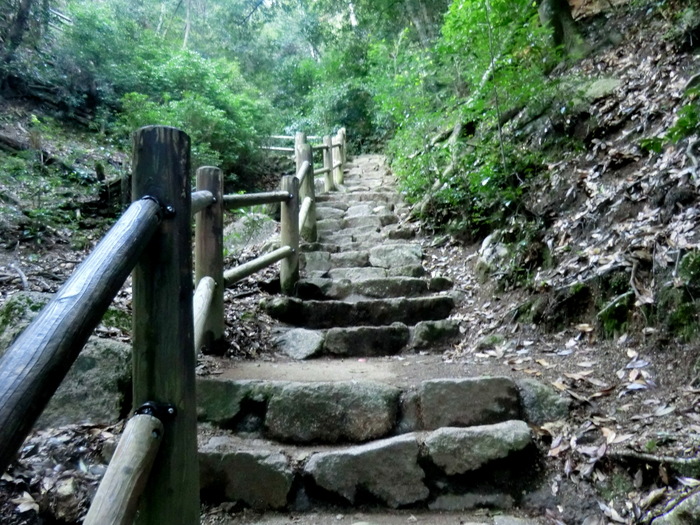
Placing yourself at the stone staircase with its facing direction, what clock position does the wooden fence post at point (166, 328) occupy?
The wooden fence post is roughly at 1 o'clock from the stone staircase.

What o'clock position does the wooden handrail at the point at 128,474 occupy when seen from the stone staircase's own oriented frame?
The wooden handrail is roughly at 1 o'clock from the stone staircase.

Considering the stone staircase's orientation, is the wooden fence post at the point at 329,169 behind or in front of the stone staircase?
behind

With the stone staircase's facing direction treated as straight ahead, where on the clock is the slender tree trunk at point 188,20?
The slender tree trunk is roughly at 5 o'clock from the stone staircase.

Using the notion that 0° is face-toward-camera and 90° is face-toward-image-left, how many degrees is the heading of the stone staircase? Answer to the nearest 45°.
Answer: approximately 0°

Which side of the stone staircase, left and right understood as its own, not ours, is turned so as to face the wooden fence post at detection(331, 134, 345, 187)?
back

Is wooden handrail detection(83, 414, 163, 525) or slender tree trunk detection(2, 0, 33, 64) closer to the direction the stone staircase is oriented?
the wooden handrail

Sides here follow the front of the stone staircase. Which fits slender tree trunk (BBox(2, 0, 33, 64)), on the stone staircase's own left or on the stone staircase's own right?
on the stone staircase's own right

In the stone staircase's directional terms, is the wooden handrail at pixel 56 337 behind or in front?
in front
